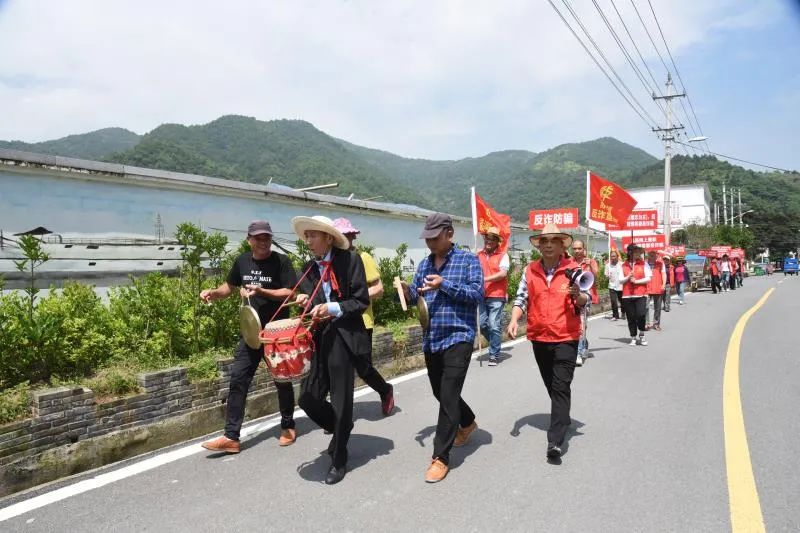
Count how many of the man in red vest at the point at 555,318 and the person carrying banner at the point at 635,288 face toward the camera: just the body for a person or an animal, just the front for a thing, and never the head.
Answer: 2

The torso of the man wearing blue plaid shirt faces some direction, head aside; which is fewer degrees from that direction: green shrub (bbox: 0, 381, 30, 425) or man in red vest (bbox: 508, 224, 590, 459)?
the green shrub

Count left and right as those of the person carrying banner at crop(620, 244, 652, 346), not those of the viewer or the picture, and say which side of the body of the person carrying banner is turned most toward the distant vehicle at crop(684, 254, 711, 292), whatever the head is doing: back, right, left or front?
back

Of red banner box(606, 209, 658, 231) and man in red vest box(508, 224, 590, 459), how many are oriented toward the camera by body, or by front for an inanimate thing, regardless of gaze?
2

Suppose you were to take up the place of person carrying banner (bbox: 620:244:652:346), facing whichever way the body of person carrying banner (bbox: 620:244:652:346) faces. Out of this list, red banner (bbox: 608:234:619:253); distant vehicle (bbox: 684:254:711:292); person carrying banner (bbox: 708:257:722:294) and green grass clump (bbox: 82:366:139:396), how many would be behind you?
3

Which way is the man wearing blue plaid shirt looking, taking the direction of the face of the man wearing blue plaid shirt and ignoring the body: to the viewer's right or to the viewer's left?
to the viewer's left
